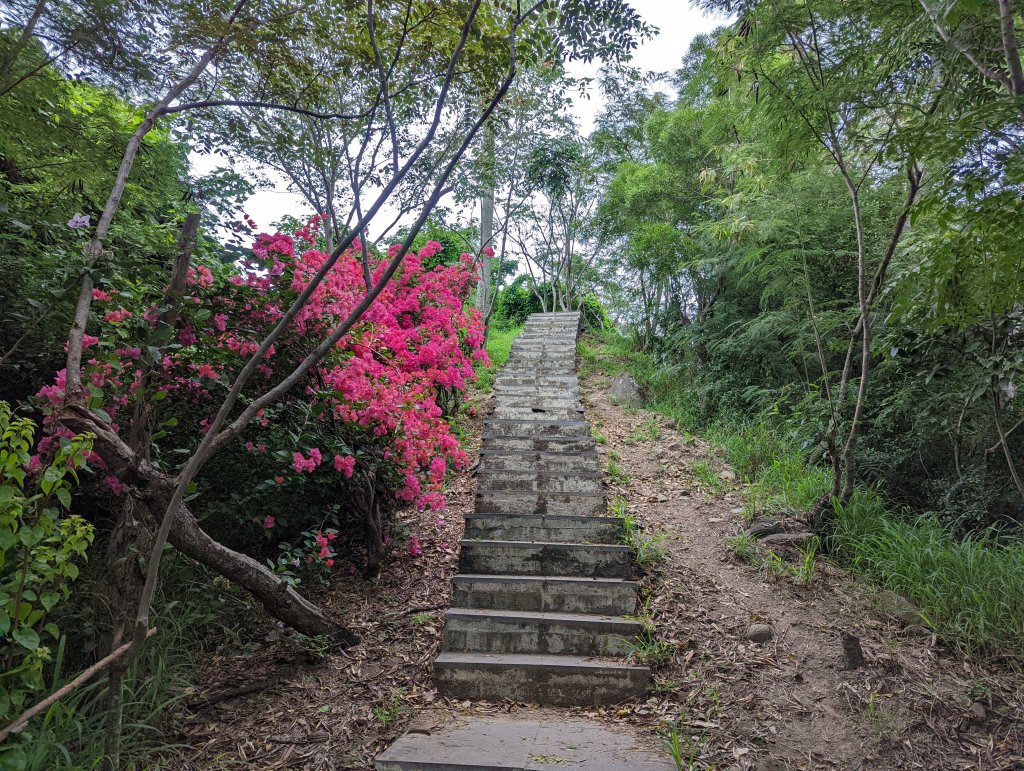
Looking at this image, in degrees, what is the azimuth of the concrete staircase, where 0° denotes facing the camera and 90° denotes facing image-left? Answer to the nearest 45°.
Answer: approximately 0°

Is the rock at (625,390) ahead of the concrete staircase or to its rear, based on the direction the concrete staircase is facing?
to the rear

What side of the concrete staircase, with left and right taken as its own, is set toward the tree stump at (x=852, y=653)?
left

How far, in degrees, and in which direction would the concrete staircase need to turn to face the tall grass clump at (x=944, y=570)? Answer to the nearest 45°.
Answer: approximately 90° to its left

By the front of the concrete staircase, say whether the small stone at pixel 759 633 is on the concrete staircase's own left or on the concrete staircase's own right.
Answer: on the concrete staircase's own left

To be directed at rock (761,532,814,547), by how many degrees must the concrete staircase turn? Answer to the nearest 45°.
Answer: approximately 90° to its left

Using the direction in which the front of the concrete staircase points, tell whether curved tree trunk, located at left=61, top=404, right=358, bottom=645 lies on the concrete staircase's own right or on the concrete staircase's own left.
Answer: on the concrete staircase's own right

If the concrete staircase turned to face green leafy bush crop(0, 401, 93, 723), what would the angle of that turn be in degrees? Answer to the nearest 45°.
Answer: approximately 45° to its right

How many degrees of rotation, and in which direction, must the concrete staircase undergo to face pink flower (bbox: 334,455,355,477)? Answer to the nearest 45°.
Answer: approximately 90° to its right

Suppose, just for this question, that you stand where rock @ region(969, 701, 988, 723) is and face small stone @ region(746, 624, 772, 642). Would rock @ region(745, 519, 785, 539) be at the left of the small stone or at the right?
right
